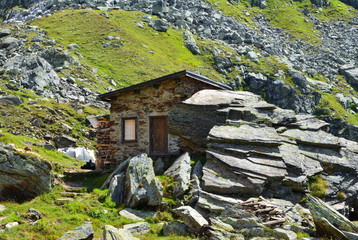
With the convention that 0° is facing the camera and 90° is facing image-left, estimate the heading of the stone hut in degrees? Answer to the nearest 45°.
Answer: approximately 0°

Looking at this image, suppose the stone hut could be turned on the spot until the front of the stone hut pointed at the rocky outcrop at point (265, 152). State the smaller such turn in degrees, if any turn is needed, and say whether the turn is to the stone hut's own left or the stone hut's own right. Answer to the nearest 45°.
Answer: approximately 45° to the stone hut's own left

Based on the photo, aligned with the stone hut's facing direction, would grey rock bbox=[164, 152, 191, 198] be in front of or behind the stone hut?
in front

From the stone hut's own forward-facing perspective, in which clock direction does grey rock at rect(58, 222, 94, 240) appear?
The grey rock is roughly at 12 o'clock from the stone hut.

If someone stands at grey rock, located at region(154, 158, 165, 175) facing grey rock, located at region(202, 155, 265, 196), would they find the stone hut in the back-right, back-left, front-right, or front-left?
back-left

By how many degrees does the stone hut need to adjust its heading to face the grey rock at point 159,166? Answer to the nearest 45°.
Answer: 0° — it already faces it

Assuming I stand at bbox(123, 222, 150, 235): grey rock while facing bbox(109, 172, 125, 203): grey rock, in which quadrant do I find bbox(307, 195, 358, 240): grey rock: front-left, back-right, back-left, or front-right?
back-right

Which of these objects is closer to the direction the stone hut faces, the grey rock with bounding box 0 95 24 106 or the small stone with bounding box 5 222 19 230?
the small stone

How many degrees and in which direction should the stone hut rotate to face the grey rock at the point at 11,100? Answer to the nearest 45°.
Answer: approximately 135° to its right

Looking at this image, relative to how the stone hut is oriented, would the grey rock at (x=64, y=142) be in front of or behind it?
behind

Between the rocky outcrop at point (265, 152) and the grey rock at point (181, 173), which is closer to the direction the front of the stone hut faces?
the grey rock

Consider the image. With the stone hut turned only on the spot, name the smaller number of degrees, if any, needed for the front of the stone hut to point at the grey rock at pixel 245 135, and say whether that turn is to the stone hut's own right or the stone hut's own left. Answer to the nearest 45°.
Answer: approximately 45° to the stone hut's own left

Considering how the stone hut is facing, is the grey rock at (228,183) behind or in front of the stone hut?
in front
